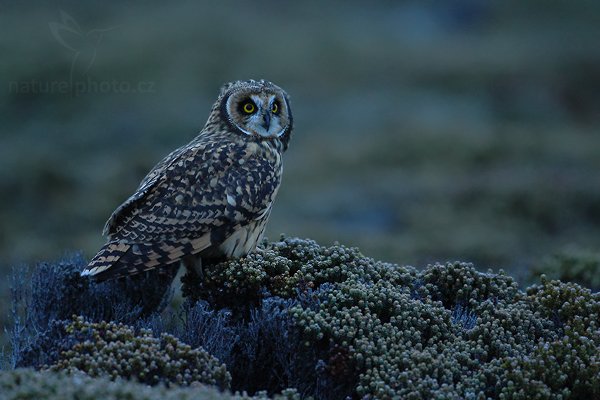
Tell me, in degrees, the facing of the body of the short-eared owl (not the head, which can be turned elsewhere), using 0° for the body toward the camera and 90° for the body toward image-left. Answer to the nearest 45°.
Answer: approximately 270°

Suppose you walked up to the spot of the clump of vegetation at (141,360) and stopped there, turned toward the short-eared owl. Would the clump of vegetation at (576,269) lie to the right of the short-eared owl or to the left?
right

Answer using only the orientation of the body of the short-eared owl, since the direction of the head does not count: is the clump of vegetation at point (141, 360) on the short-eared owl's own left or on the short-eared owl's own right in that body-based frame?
on the short-eared owl's own right

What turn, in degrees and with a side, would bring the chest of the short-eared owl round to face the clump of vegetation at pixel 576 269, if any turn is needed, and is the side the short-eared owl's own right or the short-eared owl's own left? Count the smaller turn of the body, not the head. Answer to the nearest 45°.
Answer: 0° — it already faces it

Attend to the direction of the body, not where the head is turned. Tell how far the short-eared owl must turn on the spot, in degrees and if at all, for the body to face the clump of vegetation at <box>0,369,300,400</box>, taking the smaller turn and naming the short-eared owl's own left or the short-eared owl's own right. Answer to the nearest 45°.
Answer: approximately 90° to the short-eared owl's own right
